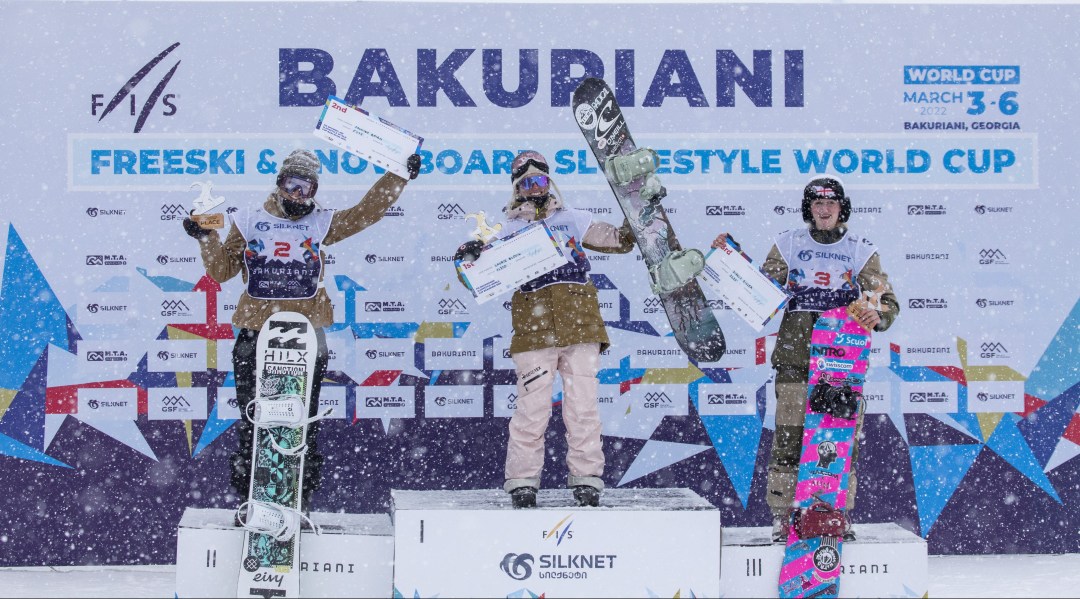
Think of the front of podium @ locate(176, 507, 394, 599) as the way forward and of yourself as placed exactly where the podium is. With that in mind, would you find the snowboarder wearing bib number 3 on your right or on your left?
on your left

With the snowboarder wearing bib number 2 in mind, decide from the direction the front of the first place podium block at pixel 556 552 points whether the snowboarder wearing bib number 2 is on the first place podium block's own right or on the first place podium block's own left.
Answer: on the first place podium block's own right

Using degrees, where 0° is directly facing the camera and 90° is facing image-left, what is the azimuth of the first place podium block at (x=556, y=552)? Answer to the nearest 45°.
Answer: approximately 0°

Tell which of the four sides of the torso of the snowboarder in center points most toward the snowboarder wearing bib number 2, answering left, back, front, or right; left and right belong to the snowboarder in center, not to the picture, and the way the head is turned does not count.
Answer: right

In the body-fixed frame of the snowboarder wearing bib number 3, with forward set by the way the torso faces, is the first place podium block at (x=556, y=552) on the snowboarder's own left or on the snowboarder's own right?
on the snowboarder's own right

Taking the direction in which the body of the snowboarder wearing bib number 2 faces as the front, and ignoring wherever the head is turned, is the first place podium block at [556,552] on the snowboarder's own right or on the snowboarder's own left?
on the snowboarder's own left

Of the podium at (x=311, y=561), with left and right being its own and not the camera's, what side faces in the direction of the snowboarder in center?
left

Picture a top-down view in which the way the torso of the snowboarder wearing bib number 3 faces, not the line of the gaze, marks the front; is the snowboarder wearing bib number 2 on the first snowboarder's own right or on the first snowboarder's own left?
on the first snowboarder's own right
